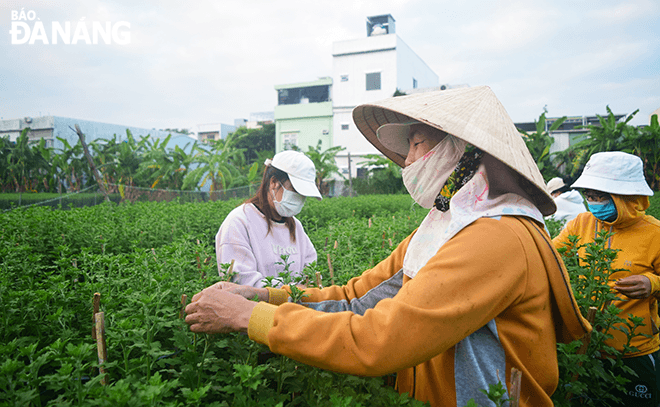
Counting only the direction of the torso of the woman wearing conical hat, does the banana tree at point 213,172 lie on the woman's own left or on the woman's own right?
on the woman's own right

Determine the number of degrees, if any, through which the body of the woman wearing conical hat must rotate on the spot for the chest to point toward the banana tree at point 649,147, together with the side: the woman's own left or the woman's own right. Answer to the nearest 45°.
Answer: approximately 135° to the woman's own right

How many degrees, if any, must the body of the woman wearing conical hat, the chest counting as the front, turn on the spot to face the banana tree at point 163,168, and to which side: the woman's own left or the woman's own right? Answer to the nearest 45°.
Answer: approximately 45° to the woman's own right

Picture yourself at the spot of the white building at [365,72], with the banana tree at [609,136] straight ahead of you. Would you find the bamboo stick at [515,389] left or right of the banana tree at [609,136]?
right

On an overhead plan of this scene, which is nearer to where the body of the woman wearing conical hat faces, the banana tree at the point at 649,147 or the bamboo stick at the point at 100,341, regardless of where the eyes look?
the bamboo stick

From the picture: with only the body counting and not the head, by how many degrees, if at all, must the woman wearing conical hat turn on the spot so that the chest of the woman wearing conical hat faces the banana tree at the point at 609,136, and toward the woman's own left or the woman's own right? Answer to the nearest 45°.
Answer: approximately 135° to the woman's own right

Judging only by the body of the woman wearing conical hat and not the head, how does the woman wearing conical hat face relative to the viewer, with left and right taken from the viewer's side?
facing to the left of the viewer

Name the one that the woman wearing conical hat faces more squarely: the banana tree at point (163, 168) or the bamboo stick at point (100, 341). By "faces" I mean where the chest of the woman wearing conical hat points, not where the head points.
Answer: the bamboo stick

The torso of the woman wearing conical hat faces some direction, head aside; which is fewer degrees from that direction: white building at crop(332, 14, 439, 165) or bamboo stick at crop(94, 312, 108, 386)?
the bamboo stick

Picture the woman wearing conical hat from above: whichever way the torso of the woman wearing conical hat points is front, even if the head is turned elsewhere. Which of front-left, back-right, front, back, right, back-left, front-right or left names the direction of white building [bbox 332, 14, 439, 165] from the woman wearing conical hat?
right
